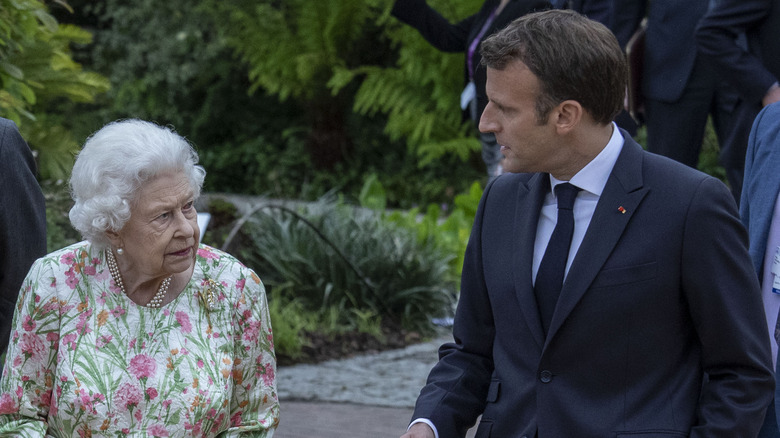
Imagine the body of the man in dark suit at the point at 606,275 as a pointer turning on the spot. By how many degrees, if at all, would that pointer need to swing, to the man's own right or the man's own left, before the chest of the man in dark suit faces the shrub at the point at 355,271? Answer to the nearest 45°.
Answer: approximately 135° to the man's own right

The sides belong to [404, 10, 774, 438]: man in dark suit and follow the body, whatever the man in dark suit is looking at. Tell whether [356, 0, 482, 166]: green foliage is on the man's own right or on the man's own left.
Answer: on the man's own right

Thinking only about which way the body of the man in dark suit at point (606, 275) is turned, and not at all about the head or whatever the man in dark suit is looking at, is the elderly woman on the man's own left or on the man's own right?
on the man's own right

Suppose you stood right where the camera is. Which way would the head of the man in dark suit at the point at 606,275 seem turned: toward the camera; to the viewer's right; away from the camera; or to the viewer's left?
to the viewer's left

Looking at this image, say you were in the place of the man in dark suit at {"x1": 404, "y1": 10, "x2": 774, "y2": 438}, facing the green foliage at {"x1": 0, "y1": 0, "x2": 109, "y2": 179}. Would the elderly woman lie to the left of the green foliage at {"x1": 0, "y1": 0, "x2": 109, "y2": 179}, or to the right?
left

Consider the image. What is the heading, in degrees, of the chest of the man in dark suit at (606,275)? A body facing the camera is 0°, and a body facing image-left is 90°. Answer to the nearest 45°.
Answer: approximately 45°

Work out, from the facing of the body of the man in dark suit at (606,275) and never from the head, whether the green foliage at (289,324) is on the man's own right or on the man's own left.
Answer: on the man's own right

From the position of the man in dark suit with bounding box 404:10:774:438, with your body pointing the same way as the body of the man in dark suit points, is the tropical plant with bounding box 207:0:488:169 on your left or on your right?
on your right

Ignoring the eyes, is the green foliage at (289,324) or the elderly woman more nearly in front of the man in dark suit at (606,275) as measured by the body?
the elderly woman

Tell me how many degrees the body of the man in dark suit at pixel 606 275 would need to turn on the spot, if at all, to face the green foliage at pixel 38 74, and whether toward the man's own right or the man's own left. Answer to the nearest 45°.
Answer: approximately 90° to the man's own right
